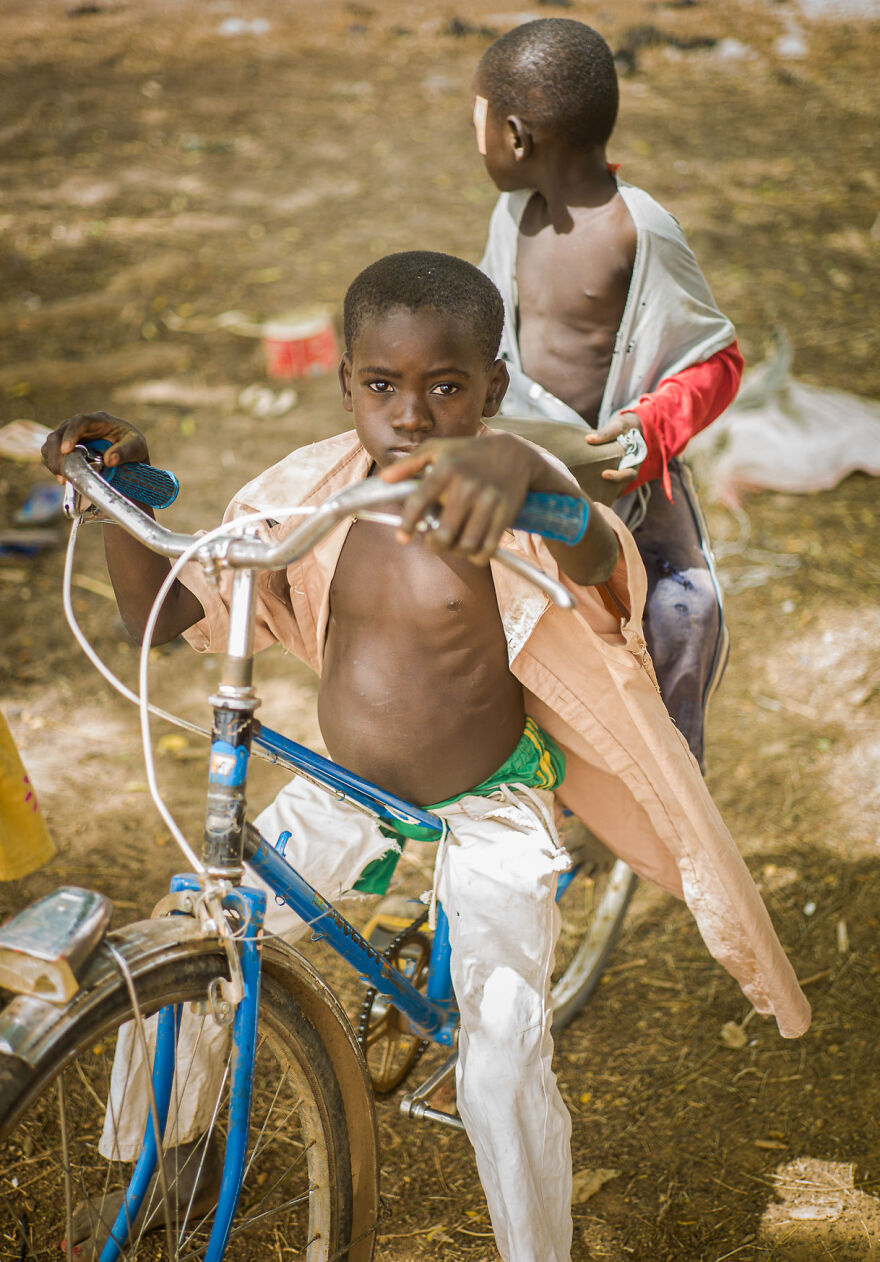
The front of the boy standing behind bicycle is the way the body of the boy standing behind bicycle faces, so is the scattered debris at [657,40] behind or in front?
behind

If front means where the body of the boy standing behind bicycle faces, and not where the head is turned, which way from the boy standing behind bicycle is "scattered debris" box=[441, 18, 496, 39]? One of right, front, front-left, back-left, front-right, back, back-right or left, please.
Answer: back-right

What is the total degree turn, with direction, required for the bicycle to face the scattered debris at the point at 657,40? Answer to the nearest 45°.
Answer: approximately 135° to its right

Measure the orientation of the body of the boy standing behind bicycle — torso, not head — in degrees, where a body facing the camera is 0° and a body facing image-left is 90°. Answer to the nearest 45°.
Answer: approximately 45°

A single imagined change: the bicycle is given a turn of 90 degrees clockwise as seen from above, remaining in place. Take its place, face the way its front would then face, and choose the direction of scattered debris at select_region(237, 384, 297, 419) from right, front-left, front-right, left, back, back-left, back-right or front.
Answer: front-right

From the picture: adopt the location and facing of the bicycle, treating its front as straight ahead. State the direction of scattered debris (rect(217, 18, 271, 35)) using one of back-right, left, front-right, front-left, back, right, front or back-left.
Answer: back-right

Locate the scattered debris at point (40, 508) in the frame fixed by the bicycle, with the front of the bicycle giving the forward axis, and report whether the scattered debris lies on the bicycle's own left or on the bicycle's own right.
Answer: on the bicycle's own right

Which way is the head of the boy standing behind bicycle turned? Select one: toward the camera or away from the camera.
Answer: away from the camera

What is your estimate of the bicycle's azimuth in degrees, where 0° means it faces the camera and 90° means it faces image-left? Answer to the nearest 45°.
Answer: approximately 45°
